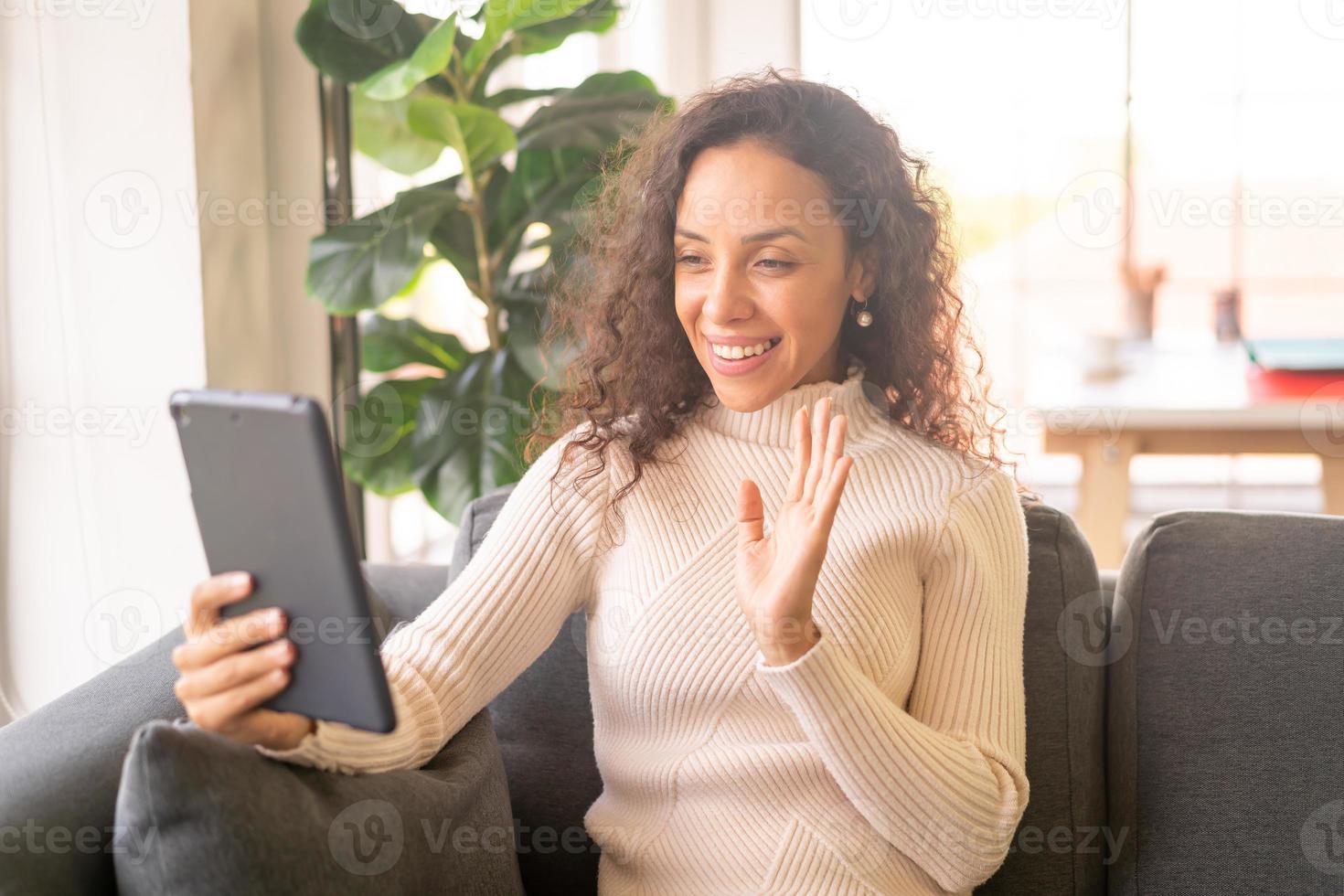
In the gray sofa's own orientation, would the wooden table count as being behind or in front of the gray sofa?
behind

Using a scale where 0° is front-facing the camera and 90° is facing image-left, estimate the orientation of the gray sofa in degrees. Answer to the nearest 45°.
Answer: approximately 0°

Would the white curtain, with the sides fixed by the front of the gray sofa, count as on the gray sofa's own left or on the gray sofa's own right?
on the gray sofa's own right
